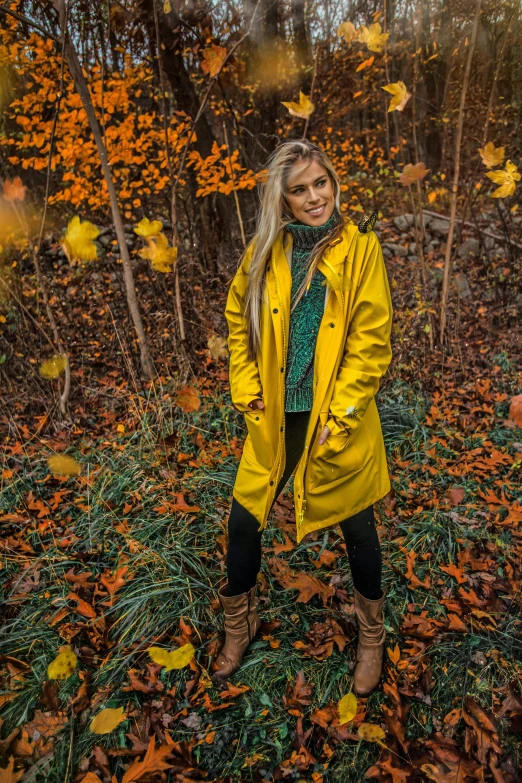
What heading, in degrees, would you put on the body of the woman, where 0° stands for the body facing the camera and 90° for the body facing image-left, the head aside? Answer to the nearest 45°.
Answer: approximately 0°

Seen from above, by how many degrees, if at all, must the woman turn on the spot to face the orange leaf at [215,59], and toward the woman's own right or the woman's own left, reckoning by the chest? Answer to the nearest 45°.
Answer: approximately 180°

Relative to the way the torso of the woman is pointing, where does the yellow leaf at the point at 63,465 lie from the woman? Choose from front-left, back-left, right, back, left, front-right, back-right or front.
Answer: back-right

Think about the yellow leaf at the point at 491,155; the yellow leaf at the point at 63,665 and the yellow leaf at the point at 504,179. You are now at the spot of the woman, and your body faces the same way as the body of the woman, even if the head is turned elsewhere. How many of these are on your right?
1

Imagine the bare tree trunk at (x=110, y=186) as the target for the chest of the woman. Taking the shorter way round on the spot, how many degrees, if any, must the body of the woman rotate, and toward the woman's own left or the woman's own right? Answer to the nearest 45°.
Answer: approximately 135° to the woman's own right

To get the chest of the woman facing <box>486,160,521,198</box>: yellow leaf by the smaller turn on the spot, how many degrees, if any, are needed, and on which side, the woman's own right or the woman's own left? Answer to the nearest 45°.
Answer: approximately 135° to the woman's own left

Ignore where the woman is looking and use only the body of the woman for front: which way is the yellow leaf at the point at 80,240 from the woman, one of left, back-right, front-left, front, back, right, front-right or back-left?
back-right

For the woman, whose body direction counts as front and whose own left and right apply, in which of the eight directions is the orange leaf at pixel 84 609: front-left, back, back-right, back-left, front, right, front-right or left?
right
